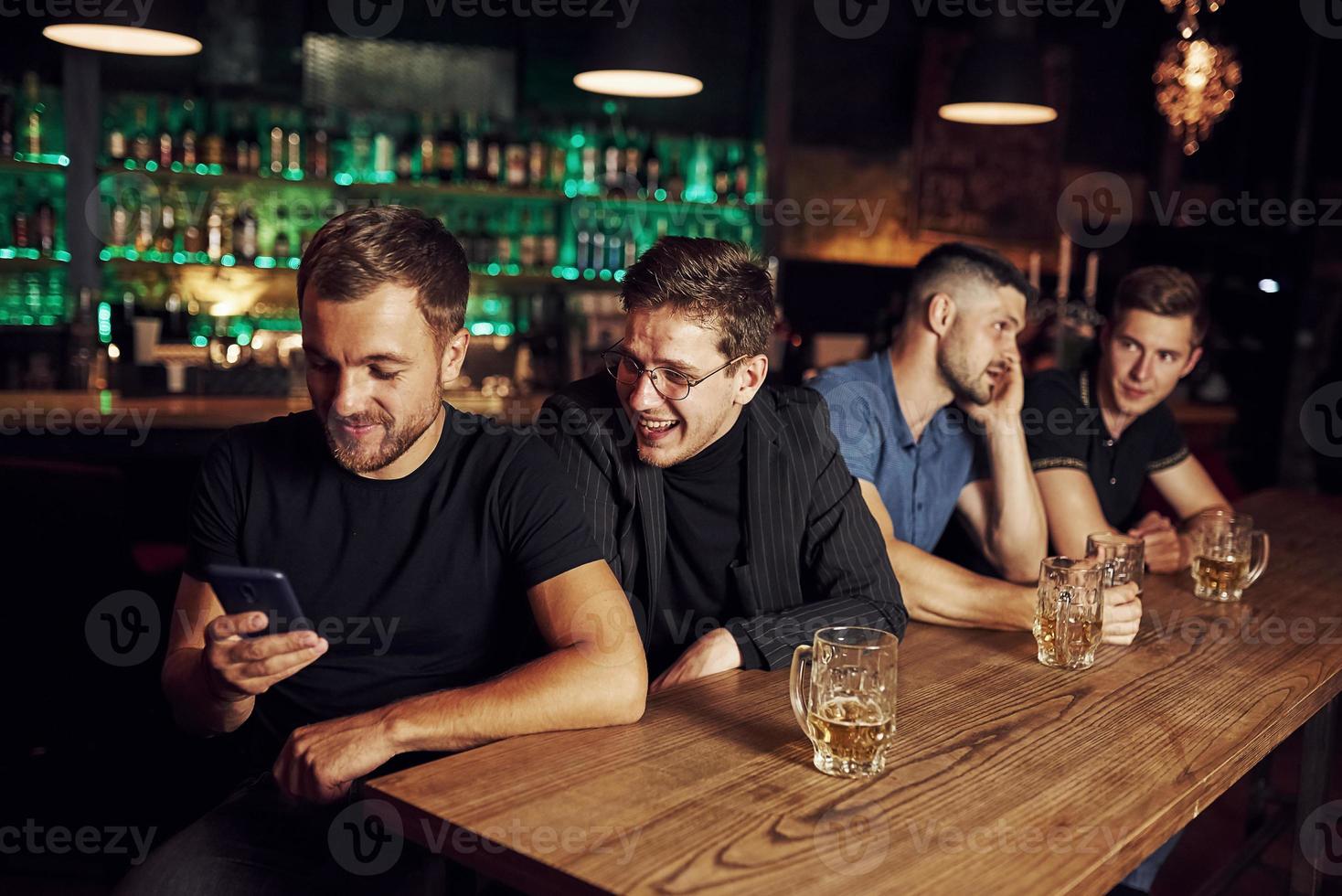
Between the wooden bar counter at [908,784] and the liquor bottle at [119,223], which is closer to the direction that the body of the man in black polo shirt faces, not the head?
the wooden bar counter

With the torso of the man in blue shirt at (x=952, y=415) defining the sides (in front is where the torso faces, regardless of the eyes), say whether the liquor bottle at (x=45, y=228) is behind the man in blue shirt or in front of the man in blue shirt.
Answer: behind

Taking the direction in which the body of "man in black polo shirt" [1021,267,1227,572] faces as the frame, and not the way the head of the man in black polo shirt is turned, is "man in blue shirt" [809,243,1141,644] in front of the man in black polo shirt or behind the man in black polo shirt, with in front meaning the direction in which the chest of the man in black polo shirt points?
in front

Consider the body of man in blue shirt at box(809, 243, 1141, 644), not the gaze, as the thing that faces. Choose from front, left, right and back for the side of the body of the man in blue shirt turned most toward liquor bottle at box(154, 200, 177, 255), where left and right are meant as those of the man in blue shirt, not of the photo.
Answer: back

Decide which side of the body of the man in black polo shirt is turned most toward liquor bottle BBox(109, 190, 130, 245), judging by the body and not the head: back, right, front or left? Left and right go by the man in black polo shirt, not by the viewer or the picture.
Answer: right

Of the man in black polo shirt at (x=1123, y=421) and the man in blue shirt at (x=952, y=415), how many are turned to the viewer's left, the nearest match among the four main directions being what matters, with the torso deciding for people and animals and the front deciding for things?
0

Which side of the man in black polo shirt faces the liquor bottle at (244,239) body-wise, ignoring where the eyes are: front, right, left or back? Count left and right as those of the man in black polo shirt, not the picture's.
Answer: right

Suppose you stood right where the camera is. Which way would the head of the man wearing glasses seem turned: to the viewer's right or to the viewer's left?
to the viewer's left

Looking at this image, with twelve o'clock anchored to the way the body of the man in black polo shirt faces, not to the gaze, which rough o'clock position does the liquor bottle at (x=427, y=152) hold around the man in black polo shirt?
The liquor bottle is roughly at 4 o'clock from the man in black polo shirt.

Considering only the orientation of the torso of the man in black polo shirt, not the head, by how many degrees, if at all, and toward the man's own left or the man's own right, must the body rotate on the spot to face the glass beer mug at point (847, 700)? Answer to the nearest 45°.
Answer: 0° — they already face it

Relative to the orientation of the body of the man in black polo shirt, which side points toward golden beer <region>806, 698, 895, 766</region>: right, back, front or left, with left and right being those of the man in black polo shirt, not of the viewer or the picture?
front

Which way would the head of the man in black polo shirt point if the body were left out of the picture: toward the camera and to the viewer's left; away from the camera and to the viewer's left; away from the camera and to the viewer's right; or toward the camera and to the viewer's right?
toward the camera and to the viewer's left

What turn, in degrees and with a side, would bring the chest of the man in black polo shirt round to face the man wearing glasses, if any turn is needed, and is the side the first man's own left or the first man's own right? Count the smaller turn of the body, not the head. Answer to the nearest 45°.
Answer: approximately 45° to the first man's own right

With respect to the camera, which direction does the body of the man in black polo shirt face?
toward the camera

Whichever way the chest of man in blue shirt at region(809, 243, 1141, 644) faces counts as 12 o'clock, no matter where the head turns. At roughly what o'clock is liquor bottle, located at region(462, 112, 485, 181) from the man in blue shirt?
The liquor bottle is roughly at 6 o'clock from the man in blue shirt.

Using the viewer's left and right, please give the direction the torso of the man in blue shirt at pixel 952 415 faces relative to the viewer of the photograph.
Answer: facing the viewer and to the right of the viewer

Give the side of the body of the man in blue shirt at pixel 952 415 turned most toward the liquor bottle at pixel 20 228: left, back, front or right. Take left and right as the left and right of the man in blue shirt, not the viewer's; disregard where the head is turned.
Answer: back

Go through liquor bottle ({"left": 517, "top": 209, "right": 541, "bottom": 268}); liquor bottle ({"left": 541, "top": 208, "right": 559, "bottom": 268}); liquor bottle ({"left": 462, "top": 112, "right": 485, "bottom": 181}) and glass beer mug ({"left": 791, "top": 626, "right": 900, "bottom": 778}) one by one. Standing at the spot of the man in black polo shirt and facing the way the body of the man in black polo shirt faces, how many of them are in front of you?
1
